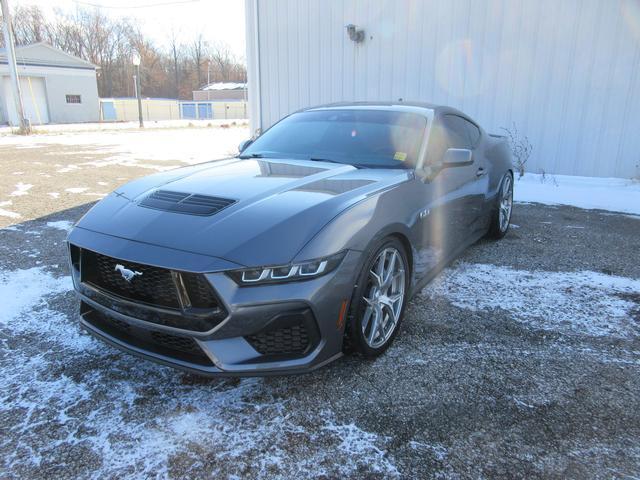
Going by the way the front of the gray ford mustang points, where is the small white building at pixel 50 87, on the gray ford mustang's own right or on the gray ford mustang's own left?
on the gray ford mustang's own right

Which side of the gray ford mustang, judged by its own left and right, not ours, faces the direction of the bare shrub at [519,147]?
back

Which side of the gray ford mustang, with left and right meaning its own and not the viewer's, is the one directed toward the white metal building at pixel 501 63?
back

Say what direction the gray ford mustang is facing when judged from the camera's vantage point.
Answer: facing the viewer and to the left of the viewer

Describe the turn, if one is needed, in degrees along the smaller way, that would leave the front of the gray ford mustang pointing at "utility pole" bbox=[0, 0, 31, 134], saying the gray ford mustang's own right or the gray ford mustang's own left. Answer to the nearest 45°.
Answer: approximately 90° to the gray ford mustang's own right

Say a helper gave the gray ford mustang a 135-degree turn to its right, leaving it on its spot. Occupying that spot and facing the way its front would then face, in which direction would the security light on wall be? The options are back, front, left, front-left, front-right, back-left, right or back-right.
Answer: front
